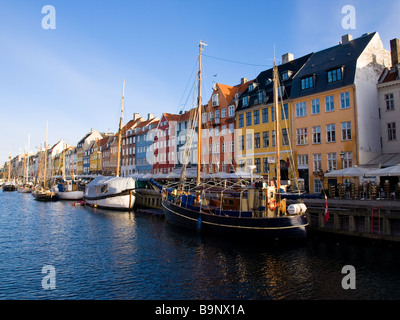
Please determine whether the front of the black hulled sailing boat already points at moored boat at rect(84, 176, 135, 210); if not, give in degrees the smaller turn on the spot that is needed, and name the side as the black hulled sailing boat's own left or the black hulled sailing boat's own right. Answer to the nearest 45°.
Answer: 0° — it already faces it

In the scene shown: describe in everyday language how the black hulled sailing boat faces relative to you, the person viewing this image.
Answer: facing away from the viewer and to the left of the viewer
